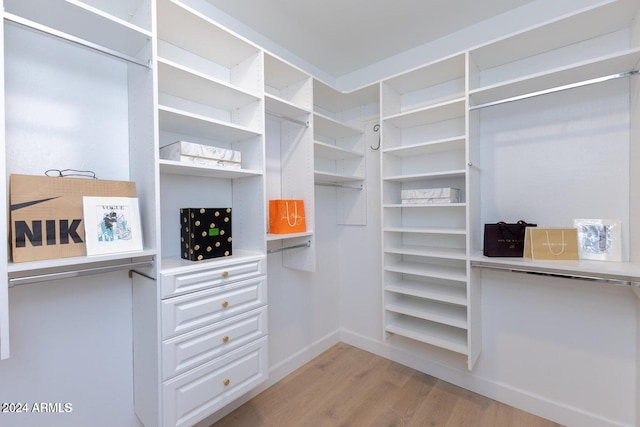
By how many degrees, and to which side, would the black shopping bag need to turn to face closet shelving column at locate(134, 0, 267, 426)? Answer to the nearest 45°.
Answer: approximately 45° to its right

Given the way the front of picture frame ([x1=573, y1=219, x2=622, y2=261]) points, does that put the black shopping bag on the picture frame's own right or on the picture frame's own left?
on the picture frame's own right

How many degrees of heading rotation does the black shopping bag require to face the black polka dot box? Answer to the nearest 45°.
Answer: approximately 45° to its right

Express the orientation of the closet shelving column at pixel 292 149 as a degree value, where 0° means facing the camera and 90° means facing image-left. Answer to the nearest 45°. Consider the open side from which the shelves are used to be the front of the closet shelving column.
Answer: approximately 315°

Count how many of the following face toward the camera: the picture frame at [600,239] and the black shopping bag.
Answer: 2

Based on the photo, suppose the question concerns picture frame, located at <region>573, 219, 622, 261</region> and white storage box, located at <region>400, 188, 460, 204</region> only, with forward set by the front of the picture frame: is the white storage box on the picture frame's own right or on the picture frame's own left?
on the picture frame's own right

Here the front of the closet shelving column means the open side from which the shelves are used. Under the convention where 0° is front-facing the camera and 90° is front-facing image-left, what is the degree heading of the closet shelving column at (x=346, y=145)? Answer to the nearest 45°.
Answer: approximately 315°

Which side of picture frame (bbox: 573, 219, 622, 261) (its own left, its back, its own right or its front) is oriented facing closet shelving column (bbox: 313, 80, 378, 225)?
right

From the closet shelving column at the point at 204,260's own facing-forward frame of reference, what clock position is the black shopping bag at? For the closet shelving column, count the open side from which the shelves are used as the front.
The black shopping bag is roughly at 11 o'clock from the closet shelving column.

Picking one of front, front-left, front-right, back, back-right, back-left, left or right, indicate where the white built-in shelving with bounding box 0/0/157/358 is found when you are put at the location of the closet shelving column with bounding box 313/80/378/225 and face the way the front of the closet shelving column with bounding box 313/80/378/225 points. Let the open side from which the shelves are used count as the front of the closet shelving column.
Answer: right
